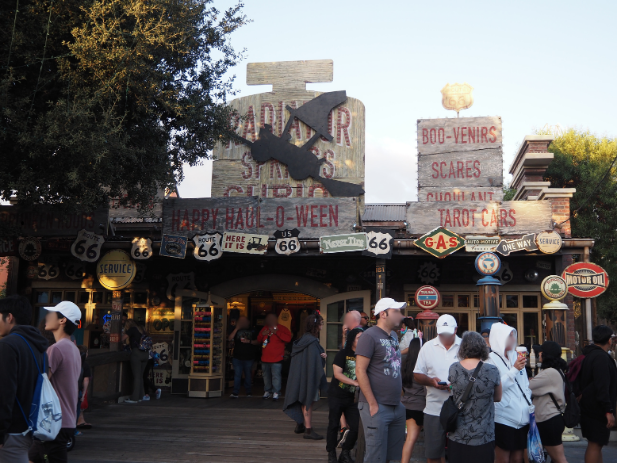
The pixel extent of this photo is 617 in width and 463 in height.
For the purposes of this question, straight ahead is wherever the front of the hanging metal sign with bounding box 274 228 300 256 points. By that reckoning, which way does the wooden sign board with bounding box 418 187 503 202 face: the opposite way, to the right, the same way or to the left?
the same way

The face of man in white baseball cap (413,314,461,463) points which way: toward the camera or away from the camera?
toward the camera

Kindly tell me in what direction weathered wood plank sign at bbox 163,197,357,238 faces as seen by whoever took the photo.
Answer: facing the viewer

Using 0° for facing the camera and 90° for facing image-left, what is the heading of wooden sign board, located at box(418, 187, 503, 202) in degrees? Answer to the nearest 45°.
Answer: approximately 0°

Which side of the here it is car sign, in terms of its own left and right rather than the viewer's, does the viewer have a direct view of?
front

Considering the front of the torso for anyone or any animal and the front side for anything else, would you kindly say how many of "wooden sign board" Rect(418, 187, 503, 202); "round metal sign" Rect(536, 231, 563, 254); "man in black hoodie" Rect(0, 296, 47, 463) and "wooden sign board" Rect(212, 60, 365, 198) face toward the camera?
3

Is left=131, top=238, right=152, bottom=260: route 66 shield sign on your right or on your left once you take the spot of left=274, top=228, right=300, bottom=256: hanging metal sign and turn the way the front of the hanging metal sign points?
on your right

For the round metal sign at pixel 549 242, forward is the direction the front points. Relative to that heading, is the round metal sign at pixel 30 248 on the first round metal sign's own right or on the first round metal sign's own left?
on the first round metal sign's own right

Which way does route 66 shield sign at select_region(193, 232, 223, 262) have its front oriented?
toward the camera

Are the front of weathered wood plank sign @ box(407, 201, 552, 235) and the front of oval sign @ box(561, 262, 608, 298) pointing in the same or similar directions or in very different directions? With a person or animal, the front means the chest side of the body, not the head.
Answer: same or similar directions

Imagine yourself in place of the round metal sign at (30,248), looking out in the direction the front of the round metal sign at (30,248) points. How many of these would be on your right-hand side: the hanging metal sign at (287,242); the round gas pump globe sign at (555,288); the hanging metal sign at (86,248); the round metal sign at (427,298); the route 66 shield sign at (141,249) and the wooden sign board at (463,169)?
0

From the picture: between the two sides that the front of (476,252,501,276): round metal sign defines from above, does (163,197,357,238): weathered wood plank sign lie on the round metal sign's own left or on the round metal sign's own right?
on the round metal sign's own right

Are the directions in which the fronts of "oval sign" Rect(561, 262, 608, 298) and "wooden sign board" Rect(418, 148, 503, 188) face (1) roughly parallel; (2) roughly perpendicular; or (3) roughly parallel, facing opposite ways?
roughly parallel

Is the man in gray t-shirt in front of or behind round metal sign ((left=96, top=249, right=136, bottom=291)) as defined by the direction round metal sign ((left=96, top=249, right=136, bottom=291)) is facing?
in front

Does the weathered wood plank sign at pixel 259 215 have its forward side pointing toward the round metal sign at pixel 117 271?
no
